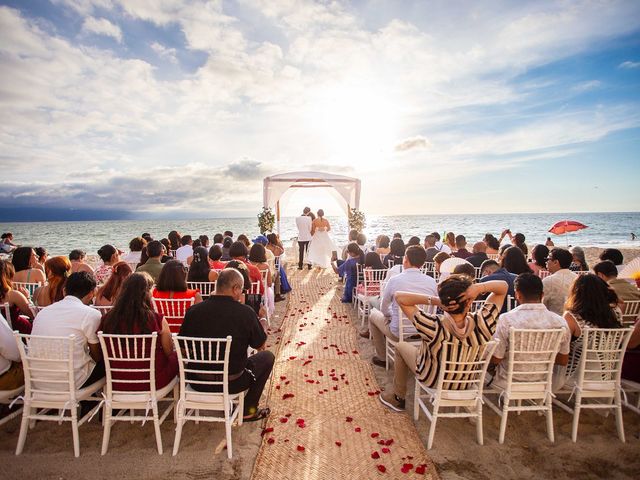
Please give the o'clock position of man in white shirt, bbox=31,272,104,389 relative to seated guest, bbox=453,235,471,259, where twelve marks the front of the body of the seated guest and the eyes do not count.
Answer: The man in white shirt is roughly at 7 o'clock from the seated guest.

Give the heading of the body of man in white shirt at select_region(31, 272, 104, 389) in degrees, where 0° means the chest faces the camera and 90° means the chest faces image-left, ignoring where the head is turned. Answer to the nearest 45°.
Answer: approximately 225°

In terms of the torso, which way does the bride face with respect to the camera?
away from the camera

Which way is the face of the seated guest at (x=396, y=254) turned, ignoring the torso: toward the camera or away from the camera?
away from the camera

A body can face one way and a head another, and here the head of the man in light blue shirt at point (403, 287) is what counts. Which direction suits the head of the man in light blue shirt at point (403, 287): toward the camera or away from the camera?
away from the camera

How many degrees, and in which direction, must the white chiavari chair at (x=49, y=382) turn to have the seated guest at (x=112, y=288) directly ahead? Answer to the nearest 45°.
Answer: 0° — it already faces them

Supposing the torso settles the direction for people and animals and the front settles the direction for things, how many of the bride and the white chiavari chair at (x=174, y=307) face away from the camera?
2

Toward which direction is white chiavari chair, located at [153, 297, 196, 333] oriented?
away from the camera

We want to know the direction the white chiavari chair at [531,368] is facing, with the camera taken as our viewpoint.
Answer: facing away from the viewer and to the left of the viewer

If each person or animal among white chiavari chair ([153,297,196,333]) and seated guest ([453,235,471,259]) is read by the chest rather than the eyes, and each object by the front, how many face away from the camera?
2

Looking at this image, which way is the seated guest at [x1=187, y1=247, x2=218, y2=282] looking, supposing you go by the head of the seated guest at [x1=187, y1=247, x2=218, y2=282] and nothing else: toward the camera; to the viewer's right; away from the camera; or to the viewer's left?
away from the camera

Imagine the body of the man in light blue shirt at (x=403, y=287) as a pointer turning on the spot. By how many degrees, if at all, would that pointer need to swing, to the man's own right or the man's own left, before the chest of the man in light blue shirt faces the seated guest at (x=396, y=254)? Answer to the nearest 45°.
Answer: approximately 45° to the man's own right

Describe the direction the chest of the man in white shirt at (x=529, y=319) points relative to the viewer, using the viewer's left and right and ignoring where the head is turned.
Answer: facing away from the viewer

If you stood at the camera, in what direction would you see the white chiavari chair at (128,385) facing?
facing away from the viewer and to the right of the viewer

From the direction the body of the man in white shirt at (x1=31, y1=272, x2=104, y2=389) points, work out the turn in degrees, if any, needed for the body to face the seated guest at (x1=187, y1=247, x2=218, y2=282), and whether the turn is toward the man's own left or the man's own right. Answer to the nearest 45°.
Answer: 0° — they already face them
